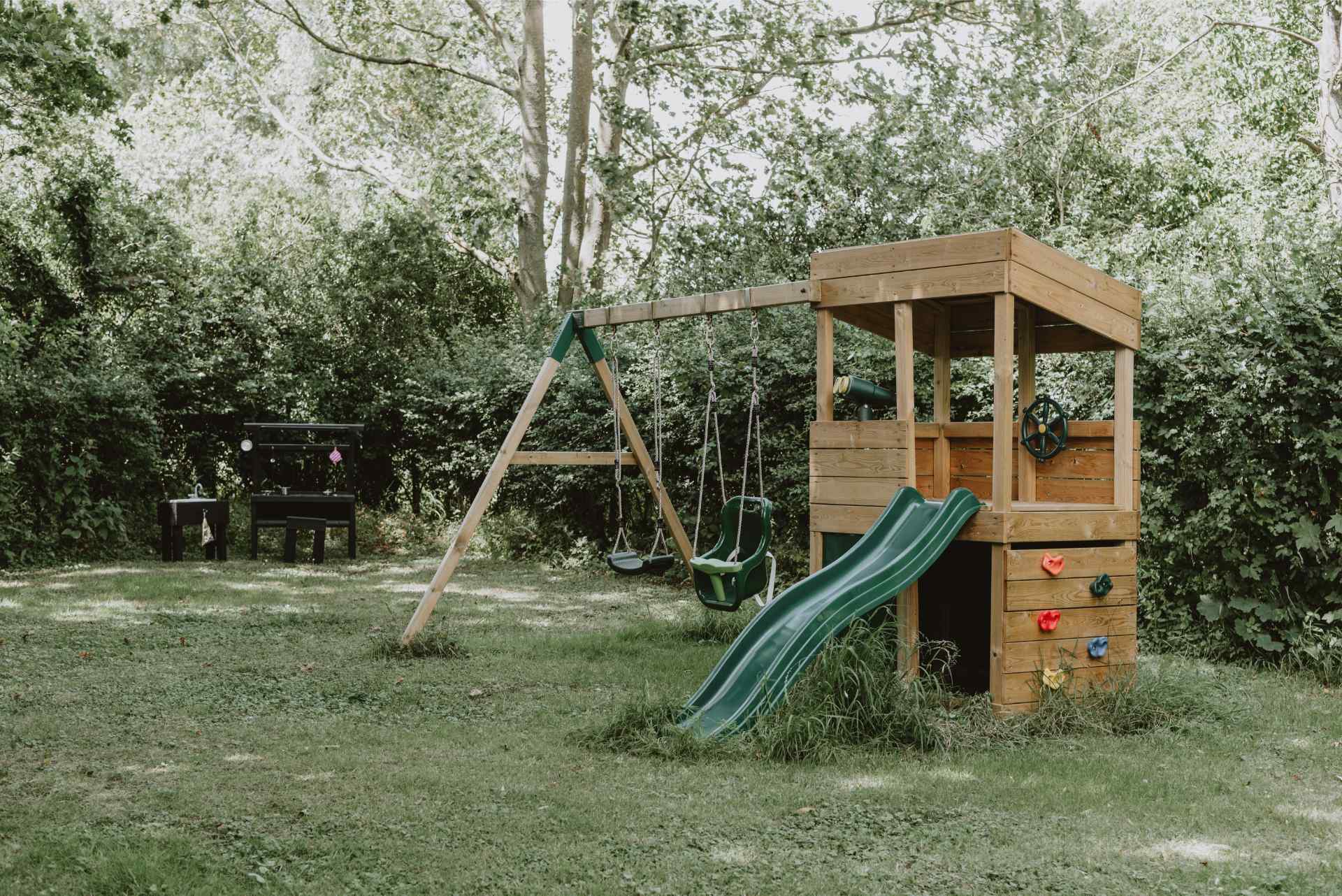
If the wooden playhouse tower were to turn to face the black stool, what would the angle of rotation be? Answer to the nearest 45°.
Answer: approximately 90° to its right

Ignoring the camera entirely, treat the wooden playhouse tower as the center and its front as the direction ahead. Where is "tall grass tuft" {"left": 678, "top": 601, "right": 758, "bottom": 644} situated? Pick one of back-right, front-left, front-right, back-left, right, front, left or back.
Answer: right

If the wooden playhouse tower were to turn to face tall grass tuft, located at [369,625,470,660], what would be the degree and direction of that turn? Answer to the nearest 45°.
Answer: approximately 45° to its right

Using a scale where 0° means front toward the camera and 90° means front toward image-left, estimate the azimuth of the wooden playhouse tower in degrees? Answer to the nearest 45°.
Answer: approximately 45°
